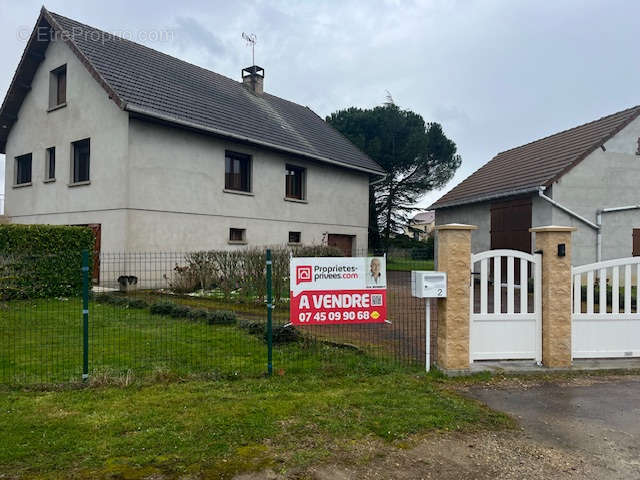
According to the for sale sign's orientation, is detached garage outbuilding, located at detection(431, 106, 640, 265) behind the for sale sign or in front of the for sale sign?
behind

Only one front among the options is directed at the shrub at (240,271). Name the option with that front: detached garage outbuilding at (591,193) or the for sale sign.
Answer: the detached garage outbuilding

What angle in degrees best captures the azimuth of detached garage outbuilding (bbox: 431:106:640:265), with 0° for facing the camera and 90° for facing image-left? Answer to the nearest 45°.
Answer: approximately 45°
